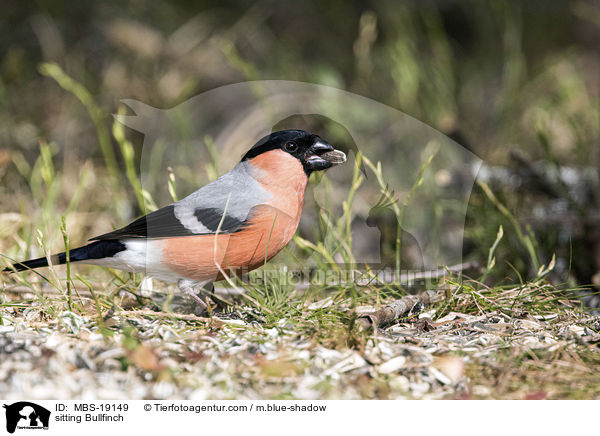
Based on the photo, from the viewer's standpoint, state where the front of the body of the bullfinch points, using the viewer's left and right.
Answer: facing to the right of the viewer
